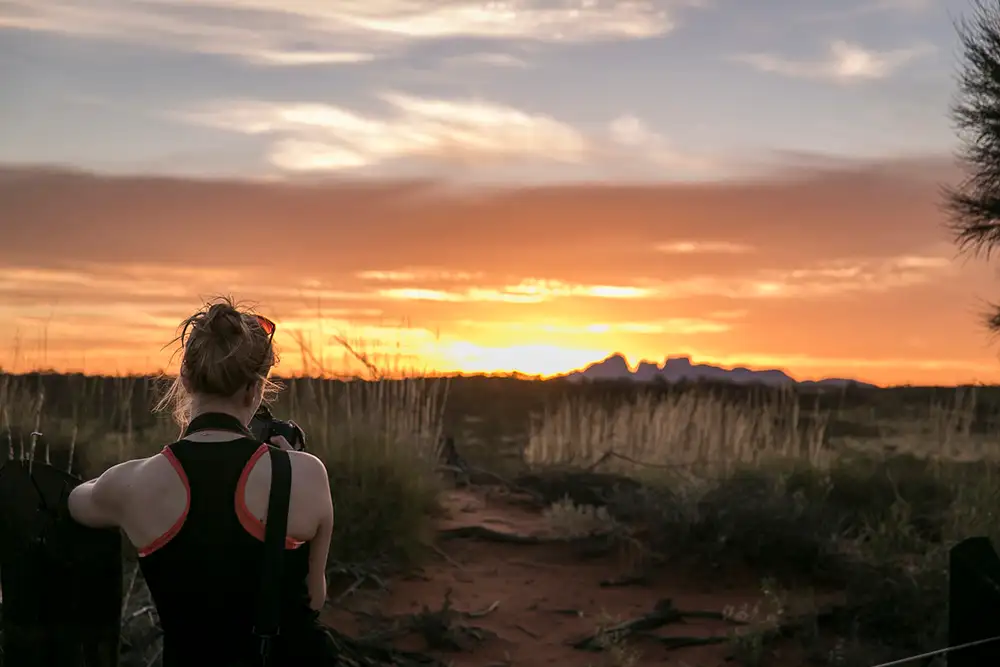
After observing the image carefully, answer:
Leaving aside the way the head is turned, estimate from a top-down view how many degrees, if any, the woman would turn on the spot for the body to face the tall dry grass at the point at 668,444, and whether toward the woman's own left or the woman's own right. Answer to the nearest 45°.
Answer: approximately 45° to the woman's own right

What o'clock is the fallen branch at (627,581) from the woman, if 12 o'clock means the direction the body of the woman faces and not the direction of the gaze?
The fallen branch is roughly at 1 o'clock from the woman.

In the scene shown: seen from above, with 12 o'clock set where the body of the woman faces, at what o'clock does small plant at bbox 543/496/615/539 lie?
The small plant is roughly at 1 o'clock from the woman.

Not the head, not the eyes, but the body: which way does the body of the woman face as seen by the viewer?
away from the camera
